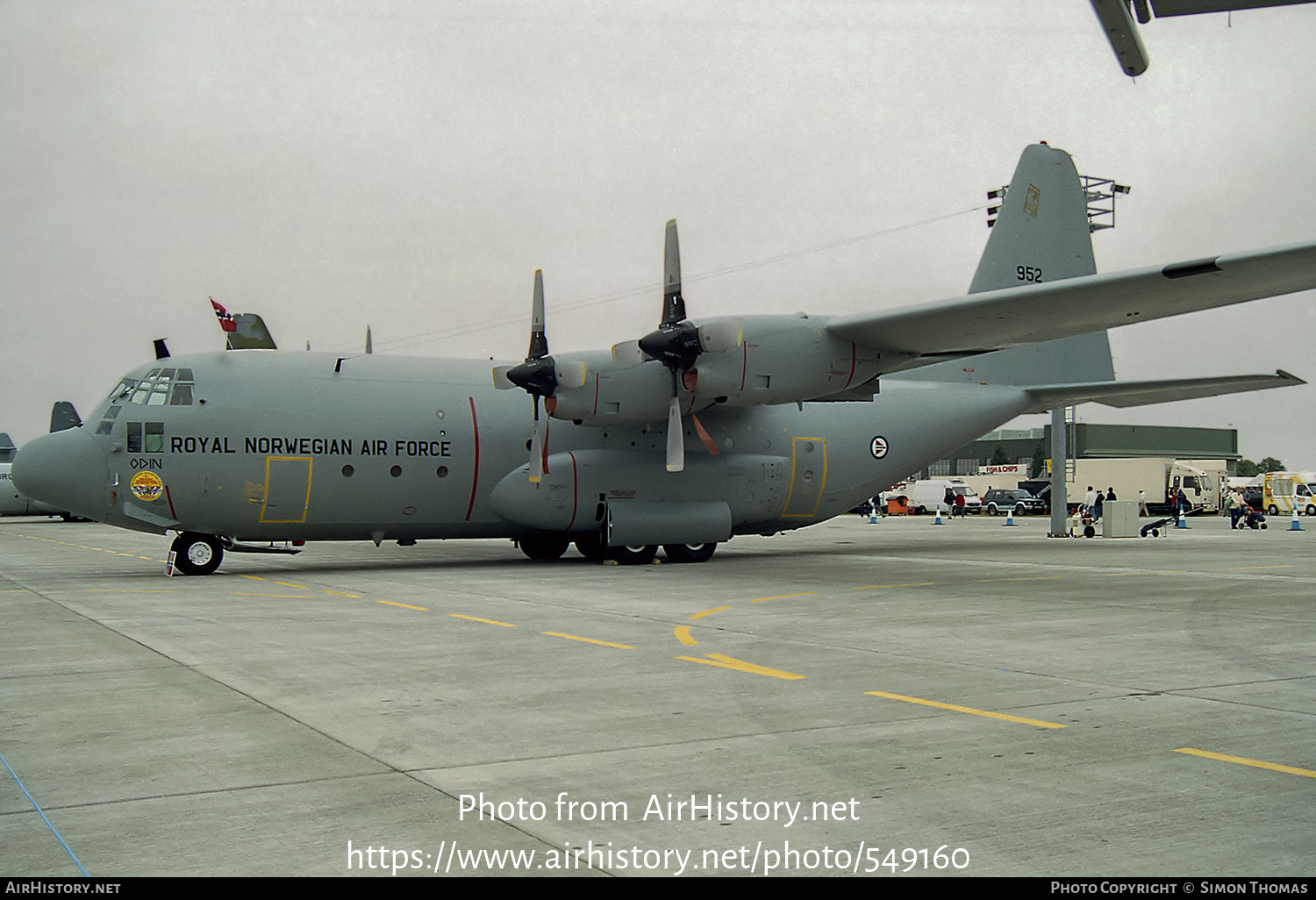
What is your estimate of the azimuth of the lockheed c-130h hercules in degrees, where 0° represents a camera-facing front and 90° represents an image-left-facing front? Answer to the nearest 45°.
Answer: approximately 45°
